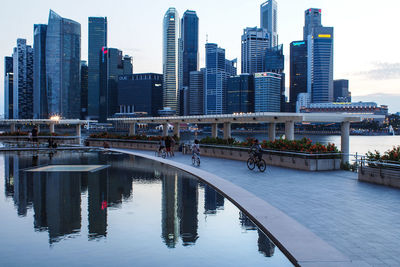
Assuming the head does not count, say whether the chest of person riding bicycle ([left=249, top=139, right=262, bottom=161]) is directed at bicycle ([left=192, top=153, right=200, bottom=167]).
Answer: no

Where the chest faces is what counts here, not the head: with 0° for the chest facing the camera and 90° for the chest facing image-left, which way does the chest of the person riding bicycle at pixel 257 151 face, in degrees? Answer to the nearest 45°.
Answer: approximately 315°

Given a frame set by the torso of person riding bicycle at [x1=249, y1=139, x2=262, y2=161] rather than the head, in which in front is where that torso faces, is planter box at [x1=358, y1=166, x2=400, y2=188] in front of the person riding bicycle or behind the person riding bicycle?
in front
